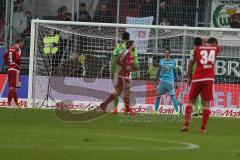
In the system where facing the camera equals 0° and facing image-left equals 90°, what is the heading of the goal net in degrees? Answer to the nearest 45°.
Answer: approximately 0°

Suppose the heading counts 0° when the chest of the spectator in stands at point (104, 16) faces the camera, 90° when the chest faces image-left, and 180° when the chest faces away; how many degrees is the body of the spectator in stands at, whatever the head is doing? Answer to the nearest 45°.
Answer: approximately 0°

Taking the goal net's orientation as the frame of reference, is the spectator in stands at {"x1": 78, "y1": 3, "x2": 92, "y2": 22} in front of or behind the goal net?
behind

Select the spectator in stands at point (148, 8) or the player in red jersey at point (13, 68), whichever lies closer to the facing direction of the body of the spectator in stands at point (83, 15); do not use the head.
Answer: the player in red jersey

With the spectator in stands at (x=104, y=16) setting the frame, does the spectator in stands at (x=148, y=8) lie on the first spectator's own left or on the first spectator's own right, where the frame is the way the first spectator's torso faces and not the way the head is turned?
on the first spectator's own left

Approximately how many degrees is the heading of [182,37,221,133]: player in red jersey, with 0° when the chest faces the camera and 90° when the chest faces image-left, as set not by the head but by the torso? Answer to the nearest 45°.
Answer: approximately 180°

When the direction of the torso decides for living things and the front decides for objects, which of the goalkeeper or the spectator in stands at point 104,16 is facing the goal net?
the spectator in stands
